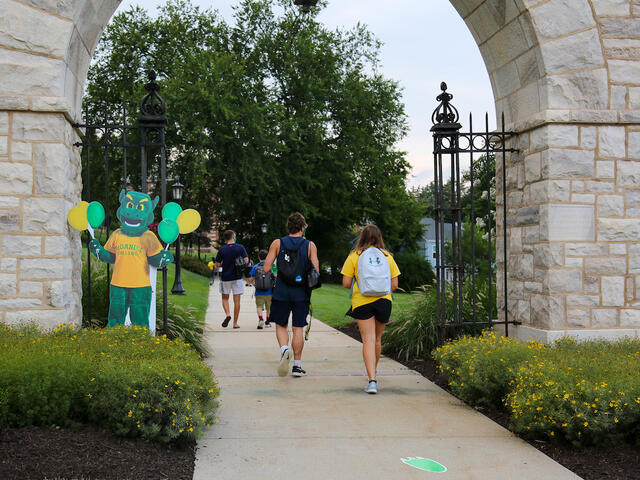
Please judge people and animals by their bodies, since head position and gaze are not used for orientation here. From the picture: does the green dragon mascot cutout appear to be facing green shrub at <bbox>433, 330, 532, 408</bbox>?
no

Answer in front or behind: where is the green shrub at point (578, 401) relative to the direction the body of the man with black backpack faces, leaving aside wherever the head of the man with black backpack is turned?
behind

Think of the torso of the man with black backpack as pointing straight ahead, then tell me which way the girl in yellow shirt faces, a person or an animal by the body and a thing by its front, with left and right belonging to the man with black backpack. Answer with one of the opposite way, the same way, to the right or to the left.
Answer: the same way

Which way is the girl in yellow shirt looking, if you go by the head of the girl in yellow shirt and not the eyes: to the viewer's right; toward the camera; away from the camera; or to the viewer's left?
away from the camera

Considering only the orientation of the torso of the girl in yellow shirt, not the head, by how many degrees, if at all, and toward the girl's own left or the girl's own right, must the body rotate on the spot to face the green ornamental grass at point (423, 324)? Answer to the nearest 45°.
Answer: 0° — they already face it

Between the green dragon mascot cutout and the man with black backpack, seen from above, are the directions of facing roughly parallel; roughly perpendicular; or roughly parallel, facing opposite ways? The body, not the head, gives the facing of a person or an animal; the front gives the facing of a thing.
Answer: roughly parallel, facing opposite ways

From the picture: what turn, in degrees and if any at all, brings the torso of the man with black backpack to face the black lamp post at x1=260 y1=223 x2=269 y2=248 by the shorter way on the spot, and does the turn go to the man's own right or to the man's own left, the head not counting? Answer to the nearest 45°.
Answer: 0° — they already face it

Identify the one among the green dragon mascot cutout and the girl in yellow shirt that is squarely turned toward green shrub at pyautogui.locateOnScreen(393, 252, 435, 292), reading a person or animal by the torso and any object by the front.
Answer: the girl in yellow shirt

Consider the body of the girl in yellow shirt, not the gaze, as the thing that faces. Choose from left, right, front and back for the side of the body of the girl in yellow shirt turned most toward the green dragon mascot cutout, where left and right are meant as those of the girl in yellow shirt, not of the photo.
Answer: left

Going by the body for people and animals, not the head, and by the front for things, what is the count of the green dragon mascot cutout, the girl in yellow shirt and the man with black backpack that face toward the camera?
1

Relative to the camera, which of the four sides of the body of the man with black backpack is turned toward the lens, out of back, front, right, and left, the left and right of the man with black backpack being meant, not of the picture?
back

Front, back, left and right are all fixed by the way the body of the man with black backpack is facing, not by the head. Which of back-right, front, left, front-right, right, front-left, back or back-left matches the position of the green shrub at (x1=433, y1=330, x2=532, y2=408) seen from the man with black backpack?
back-right

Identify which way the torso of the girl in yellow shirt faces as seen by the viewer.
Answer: away from the camera

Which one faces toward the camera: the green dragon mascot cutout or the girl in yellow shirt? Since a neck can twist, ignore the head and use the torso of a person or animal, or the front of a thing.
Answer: the green dragon mascot cutout

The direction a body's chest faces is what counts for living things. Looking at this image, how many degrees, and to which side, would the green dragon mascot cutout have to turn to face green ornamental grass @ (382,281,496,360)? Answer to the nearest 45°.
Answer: approximately 90° to its left

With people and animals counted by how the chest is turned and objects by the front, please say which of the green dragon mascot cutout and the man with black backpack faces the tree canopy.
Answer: the man with black backpack

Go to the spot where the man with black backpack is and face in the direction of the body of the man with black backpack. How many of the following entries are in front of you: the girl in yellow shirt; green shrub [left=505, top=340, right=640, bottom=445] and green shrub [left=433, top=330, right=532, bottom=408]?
0
